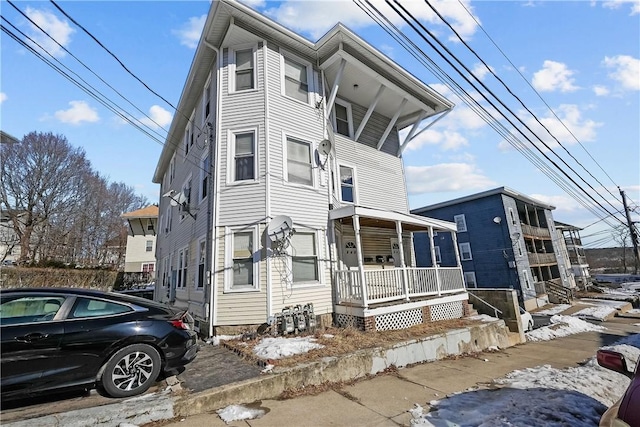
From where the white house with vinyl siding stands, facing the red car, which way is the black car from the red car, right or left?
right

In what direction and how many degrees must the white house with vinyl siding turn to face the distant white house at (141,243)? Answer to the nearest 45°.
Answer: approximately 180°

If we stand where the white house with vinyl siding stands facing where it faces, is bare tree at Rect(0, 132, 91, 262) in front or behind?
behind

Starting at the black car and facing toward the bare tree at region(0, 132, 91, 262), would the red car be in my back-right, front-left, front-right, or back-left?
back-right

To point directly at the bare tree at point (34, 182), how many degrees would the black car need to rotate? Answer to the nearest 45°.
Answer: approximately 90° to its right

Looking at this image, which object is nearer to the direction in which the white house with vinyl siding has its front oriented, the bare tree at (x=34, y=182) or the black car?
the black car

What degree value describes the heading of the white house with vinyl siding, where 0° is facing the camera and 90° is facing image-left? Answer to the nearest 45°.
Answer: approximately 315°

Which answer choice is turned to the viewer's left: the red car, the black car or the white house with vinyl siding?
the black car

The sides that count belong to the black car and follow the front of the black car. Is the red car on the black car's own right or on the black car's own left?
on the black car's own left

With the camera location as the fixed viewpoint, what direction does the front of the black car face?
facing to the left of the viewer

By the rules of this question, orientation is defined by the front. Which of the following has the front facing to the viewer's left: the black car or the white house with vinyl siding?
the black car

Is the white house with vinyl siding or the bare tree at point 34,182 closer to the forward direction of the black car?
the bare tree

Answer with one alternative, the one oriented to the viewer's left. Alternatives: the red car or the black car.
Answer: the black car
